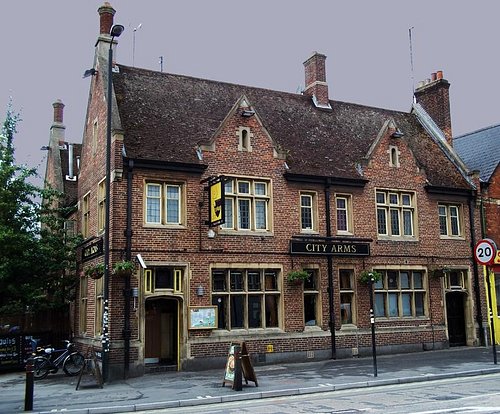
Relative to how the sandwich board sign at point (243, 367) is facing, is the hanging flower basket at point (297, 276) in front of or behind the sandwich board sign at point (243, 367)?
behind

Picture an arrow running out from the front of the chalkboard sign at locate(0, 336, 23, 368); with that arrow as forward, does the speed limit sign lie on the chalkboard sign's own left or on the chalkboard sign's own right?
on the chalkboard sign's own left

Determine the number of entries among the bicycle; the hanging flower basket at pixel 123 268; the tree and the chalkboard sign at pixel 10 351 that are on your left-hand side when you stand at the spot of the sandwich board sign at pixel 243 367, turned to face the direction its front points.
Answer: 0

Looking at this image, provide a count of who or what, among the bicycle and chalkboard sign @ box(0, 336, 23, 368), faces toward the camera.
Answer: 1

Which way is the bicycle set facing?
to the viewer's right

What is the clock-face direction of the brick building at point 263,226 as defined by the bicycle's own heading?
The brick building is roughly at 12 o'clock from the bicycle.

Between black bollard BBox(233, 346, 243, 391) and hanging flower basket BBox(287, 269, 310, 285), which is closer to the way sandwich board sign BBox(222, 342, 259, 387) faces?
the black bollard

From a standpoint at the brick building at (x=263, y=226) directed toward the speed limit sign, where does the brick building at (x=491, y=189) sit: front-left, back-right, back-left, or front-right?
front-left

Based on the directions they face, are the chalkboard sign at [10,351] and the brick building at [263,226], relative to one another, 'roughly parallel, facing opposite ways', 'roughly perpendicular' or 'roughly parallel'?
roughly parallel

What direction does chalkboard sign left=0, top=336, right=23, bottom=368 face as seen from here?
toward the camera

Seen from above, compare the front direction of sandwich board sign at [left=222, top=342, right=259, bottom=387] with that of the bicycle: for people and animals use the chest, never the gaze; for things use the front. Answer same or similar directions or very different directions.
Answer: very different directions

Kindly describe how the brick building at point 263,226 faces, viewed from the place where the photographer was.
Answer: facing the viewer and to the right of the viewer

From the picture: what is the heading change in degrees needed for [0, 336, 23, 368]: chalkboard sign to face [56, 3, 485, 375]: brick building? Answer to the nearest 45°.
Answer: approximately 90° to its left

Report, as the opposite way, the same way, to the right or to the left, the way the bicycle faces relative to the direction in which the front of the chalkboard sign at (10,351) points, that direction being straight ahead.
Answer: to the left
